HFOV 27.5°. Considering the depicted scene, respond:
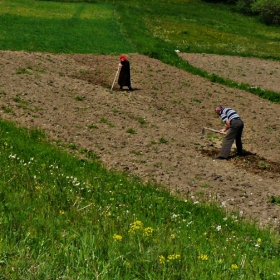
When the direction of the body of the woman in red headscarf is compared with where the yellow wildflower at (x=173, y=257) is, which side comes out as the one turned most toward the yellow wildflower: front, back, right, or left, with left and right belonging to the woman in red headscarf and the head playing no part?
left

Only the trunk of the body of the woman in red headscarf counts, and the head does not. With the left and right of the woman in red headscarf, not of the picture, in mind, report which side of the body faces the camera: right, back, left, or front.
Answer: left

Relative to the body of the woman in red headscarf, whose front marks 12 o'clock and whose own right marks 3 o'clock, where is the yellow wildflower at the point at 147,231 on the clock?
The yellow wildflower is roughly at 9 o'clock from the woman in red headscarf.

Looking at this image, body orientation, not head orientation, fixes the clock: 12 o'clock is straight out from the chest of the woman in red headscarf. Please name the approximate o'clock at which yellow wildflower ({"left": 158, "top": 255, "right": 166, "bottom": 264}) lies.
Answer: The yellow wildflower is roughly at 9 o'clock from the woman in red headscarf.
